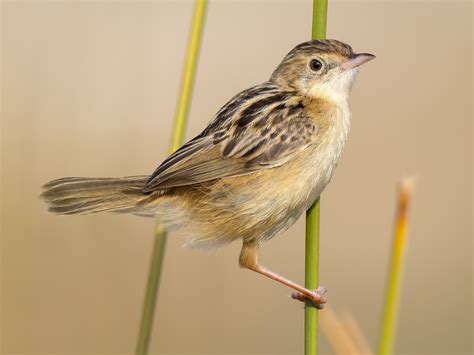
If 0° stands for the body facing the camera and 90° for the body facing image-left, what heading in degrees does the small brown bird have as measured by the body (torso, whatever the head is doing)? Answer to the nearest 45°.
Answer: approximately 270°
